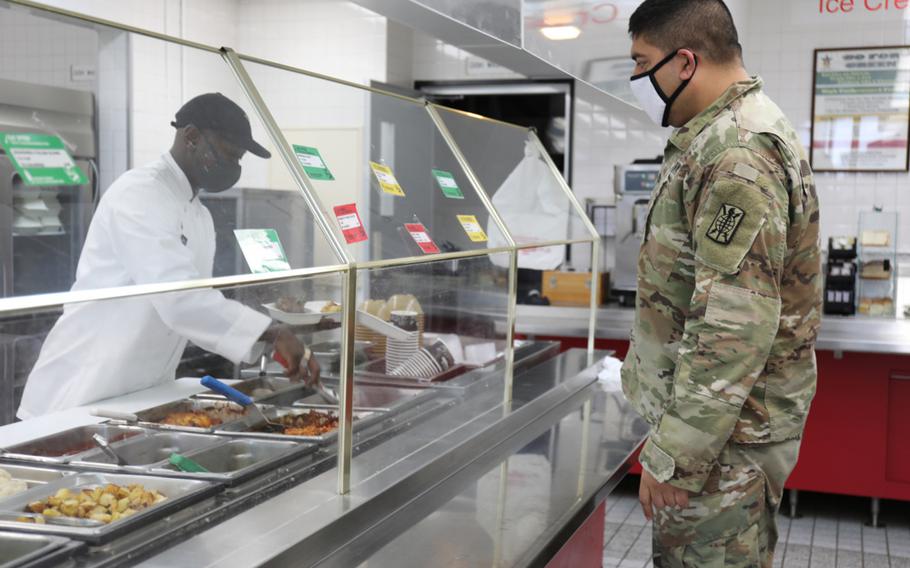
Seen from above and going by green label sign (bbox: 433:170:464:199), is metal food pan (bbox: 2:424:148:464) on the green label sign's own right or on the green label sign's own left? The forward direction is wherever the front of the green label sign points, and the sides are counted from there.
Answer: on the green label sign's own right

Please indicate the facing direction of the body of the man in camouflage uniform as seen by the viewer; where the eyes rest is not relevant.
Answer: to the viewer's left

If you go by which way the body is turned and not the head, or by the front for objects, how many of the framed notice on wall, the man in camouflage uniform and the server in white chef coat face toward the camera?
1

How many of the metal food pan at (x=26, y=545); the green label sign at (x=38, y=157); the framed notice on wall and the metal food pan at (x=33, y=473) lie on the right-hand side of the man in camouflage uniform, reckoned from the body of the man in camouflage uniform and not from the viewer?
1

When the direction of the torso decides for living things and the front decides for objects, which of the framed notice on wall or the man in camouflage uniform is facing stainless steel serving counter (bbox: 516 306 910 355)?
the framed notice on wall

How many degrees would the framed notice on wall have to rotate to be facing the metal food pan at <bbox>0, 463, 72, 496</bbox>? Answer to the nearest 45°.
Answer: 0° — it already faces it

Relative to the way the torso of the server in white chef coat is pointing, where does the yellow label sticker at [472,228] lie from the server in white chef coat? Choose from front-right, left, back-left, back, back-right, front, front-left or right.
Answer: front-left

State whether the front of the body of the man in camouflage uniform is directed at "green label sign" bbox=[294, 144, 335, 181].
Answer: yes

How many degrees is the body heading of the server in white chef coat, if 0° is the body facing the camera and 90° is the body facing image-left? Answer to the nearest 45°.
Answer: approximately 270°

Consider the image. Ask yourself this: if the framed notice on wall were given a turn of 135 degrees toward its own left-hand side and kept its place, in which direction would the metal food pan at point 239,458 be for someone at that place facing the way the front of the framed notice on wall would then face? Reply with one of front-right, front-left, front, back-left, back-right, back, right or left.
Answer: back-right

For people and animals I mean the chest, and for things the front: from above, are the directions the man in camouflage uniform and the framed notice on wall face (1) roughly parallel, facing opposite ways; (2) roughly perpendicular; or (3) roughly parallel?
roughly perpendicular

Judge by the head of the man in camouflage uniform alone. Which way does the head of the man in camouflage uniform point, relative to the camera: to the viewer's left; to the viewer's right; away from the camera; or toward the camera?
to the viewer's left
